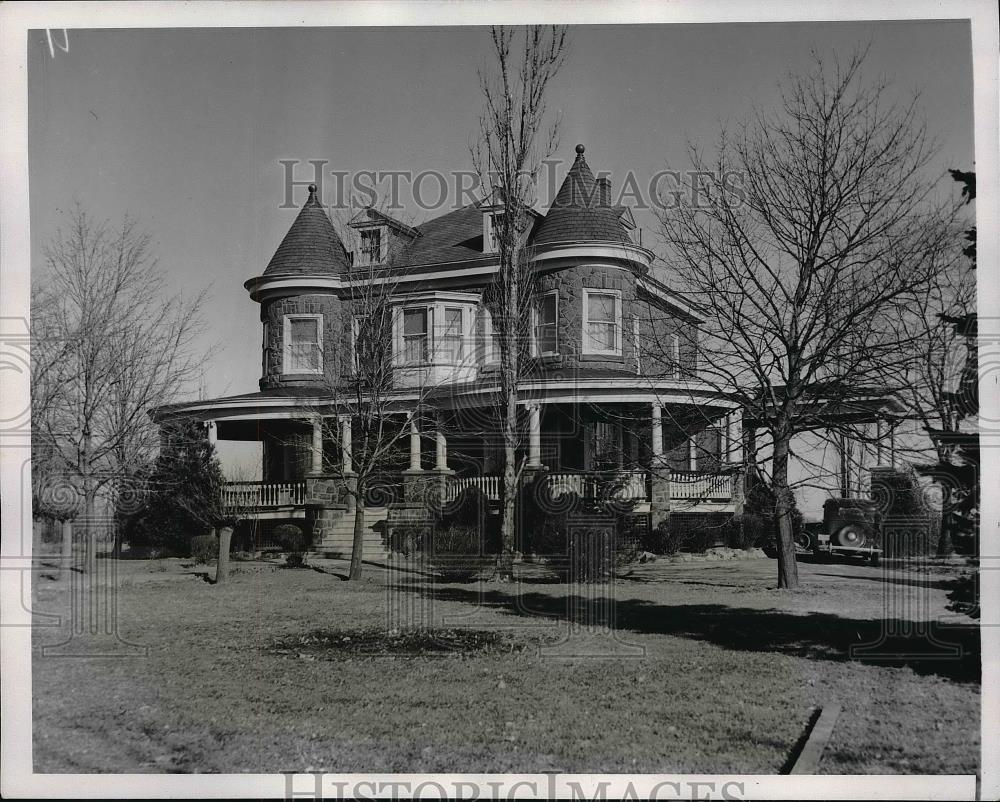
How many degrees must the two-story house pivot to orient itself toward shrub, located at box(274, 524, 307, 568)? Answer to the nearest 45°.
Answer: approximately 45° to its right

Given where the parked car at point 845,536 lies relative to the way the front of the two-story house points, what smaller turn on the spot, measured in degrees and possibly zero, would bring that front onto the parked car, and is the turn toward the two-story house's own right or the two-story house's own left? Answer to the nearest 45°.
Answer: approximately 90° to the two-story house's own left

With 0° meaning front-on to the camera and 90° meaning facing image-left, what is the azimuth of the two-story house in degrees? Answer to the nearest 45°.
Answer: approximately 45°

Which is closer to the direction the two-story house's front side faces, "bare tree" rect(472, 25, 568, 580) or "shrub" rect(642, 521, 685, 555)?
the bare tree
